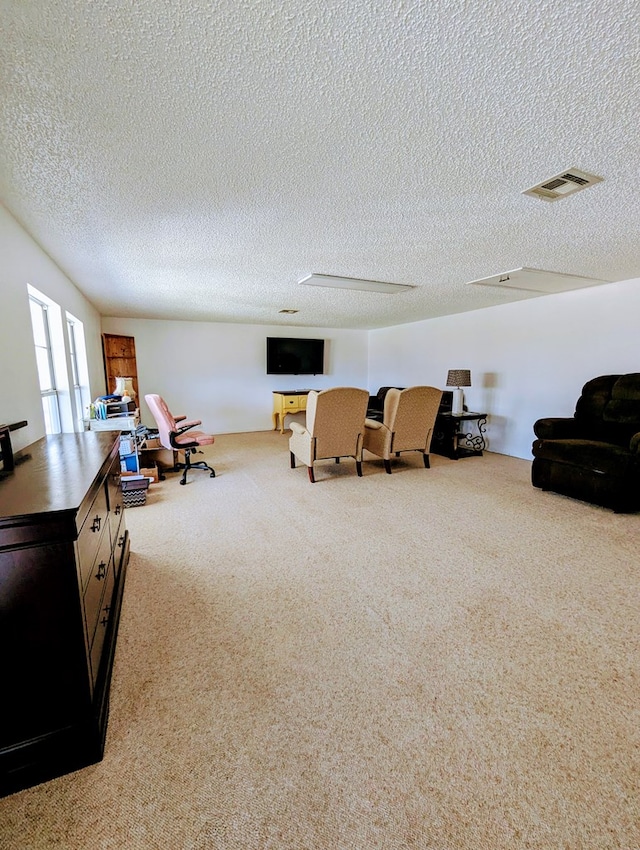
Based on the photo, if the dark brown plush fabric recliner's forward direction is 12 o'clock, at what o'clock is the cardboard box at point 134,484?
The cardboard box is roughly at 12 o'clock from the dark brown plush fabric recliner.

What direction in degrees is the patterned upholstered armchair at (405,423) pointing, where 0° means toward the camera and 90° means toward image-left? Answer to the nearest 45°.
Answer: approximately 135°

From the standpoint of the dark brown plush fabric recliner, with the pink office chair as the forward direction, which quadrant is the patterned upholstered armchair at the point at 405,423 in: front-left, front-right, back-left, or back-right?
front-right

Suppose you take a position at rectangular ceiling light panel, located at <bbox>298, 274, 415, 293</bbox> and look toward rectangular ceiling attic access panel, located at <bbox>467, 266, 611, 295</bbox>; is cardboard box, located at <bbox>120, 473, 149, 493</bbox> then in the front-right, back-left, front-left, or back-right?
back-right

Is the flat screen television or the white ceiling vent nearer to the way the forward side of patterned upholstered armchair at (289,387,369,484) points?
the flat screen television

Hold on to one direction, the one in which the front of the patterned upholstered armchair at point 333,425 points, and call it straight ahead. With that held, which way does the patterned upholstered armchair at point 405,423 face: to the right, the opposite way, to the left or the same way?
the same way

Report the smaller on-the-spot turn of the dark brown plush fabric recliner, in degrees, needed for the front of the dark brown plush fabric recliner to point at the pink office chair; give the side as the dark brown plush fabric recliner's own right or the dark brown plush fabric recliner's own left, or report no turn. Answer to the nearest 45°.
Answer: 0° — it already faces it

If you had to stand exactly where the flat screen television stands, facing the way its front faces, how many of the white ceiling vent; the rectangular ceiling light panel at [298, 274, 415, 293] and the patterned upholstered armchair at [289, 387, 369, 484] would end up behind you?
0

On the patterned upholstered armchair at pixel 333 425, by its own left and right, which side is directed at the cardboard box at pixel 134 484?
left

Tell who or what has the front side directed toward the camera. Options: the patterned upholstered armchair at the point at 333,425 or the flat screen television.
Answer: the flat screen television

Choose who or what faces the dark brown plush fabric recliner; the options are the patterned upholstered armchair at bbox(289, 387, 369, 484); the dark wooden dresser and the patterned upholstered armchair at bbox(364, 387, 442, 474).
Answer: the dark wooden dresser

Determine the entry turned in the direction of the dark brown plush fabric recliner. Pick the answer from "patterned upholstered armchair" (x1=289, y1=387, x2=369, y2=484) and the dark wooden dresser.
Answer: the dark wooden dresser

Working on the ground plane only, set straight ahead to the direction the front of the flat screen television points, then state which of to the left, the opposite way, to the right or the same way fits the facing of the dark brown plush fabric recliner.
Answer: to the right

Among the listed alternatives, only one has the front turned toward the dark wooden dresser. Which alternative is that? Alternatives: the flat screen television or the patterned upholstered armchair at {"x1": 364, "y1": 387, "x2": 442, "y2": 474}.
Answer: the flat screen television

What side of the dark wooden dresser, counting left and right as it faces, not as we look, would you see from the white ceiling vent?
front

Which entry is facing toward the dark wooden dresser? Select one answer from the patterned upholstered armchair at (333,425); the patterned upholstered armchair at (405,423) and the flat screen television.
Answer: the flat screen television

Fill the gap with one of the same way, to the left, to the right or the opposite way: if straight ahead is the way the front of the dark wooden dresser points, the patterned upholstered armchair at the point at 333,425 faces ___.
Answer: to the left

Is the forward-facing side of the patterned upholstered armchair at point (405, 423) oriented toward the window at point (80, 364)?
no

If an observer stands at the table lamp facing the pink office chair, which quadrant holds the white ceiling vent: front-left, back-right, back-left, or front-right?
front-left

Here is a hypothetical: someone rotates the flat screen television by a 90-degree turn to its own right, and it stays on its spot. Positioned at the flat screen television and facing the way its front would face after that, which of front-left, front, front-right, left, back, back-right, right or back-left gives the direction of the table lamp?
back-left
